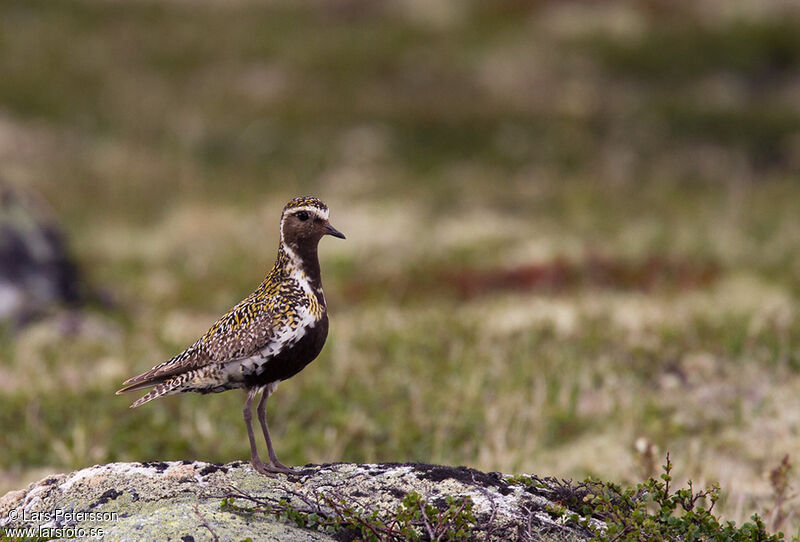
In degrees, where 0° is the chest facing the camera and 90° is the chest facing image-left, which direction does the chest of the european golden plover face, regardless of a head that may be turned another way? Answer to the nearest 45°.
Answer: approximately 270°

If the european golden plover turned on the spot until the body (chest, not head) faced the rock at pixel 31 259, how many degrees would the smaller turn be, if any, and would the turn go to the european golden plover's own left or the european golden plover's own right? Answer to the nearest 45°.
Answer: approximately 90° to the european golden plover's own left
